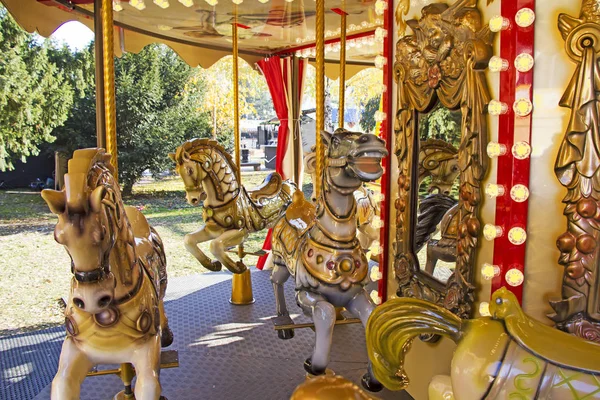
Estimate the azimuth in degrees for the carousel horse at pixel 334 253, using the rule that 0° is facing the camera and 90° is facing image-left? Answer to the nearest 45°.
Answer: approximately 315°

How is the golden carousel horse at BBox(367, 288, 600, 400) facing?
to the viewer's right

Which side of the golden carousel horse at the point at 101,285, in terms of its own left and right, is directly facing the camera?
front

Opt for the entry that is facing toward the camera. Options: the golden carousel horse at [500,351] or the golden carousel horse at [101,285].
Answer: the golden carousel horse at [101,285]

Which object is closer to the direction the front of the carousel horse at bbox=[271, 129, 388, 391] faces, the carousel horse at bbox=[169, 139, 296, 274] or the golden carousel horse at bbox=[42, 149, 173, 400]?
the golden carousel horse

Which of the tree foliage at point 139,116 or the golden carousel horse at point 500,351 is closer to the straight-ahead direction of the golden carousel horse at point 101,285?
the golden carousel horse

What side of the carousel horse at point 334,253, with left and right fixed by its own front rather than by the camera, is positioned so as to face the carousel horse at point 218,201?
back

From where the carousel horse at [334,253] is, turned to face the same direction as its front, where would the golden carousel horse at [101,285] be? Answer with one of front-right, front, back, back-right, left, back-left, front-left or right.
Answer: right

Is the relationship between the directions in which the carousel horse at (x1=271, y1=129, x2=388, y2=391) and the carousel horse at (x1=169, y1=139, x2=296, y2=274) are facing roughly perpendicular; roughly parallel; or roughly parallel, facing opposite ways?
roughly perpendicular

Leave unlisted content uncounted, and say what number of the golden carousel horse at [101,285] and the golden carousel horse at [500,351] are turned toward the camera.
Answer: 1

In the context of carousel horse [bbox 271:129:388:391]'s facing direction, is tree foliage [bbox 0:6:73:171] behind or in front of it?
behind
